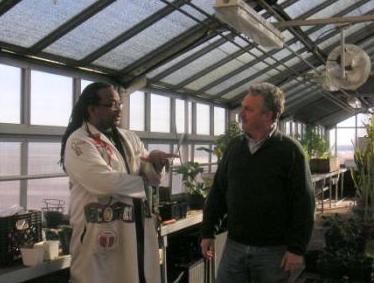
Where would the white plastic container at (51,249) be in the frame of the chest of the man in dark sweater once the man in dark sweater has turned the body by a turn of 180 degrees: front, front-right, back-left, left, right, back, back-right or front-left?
back-left

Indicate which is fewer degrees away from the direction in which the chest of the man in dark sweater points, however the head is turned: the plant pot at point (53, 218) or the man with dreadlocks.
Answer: the man with dreadlocks

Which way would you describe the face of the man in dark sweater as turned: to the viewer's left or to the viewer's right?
to the viewer's left

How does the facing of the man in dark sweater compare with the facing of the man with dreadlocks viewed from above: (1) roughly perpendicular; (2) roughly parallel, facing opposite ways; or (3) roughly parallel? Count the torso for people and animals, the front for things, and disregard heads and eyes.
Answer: roughly perpendicular

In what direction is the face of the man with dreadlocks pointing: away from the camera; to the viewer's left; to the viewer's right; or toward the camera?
to the viewer's right

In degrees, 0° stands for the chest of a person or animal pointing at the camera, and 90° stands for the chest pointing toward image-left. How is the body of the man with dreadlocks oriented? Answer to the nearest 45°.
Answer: approximately 315°

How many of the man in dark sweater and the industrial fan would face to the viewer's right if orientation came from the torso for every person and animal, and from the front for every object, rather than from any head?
0

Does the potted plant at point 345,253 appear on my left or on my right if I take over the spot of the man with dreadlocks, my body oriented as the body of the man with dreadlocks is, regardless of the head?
on my left

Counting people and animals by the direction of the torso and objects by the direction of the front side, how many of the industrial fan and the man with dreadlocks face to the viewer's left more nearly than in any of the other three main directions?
0

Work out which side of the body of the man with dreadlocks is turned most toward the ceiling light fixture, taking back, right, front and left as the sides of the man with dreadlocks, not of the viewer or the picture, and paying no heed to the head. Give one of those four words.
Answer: left
